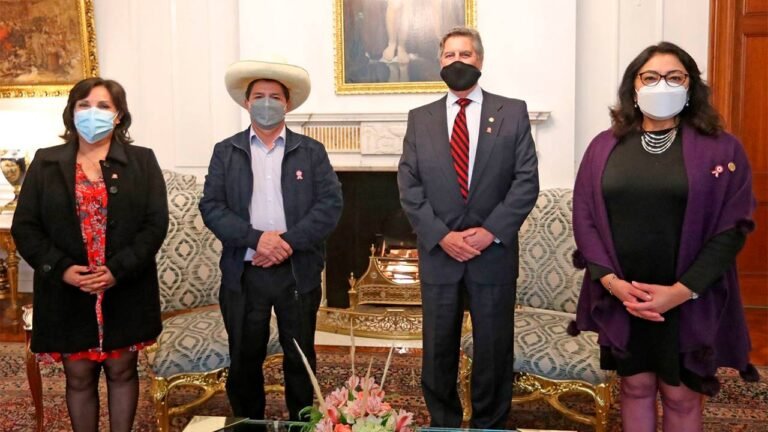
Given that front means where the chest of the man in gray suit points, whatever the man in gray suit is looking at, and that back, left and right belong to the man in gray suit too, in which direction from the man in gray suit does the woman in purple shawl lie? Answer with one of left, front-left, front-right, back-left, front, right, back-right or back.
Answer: front-left

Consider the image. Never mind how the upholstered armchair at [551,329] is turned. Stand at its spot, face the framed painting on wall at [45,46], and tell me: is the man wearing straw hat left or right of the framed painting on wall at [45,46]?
left

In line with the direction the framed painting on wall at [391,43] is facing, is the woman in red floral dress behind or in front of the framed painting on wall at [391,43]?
in front

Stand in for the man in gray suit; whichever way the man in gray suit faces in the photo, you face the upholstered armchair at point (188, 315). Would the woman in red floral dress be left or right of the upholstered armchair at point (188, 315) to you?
left

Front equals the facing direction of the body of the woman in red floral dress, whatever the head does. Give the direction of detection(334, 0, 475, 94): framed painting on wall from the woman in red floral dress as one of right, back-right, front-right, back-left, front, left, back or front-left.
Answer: back-left

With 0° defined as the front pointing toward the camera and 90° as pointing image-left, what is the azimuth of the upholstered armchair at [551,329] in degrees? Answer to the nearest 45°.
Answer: approximately 45°

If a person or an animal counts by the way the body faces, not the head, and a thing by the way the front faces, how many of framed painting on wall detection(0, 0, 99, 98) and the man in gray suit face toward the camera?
2

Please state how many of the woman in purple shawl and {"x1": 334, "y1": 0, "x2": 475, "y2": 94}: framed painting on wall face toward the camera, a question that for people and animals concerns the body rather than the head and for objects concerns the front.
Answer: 2

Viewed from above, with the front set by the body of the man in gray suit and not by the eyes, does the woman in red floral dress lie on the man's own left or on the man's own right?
on the man's own right
